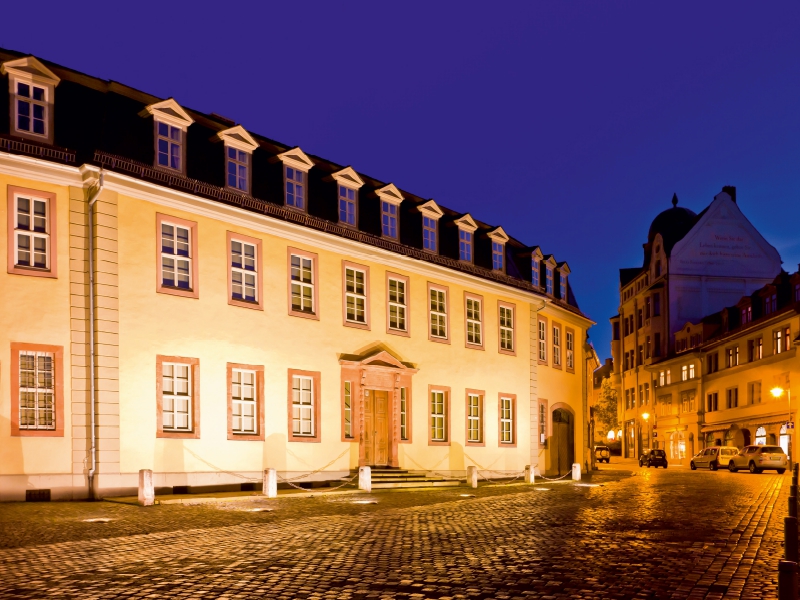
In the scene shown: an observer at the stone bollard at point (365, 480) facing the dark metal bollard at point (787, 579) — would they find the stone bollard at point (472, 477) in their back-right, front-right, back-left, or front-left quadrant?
back-left

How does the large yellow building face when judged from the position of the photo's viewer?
facing the viewer and to the right of the viewer

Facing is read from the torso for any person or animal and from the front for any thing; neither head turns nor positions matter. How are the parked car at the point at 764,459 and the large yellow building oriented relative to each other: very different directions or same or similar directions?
very different directions

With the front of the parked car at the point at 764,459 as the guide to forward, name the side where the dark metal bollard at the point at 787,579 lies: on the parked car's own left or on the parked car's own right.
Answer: on the parked car's own left

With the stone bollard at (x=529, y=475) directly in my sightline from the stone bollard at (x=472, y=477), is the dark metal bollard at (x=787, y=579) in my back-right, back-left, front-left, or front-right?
back-right

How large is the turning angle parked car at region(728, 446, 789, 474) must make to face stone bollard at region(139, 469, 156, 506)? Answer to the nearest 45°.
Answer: approximately 135° to its left

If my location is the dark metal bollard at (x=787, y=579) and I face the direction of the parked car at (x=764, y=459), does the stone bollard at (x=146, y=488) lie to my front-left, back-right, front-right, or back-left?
front-left

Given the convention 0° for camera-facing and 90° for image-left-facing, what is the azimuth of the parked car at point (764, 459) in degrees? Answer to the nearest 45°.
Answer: approximately 135°
